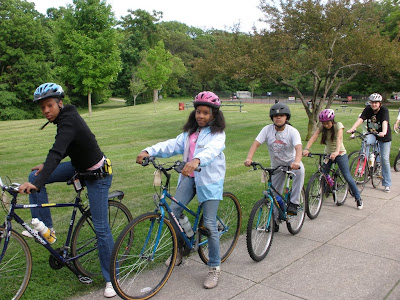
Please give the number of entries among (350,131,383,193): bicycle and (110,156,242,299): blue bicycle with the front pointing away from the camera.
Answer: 0

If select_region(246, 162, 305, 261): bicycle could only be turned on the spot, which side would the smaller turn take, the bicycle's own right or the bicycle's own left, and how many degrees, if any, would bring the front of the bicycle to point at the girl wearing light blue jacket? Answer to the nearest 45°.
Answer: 0° — it already faces them

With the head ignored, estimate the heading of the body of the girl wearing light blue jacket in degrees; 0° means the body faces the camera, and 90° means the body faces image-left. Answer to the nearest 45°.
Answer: approximately 45°

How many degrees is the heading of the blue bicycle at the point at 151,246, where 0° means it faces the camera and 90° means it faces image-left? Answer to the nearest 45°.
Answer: approximately 45°

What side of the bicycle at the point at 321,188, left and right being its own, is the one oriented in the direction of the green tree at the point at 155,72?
right

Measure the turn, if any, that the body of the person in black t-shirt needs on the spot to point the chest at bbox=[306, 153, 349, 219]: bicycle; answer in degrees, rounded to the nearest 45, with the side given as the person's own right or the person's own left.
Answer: approximately 45° to the person's own left

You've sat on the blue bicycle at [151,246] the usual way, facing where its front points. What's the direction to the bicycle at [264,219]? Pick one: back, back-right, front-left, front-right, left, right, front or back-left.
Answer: back

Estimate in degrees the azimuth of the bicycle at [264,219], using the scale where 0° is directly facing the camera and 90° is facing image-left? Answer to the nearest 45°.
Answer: approximately 45°

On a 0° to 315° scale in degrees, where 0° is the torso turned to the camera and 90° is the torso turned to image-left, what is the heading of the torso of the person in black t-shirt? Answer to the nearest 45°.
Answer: approximately 45°

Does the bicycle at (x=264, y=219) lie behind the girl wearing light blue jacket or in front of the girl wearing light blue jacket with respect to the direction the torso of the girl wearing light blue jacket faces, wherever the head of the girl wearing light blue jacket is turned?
behind

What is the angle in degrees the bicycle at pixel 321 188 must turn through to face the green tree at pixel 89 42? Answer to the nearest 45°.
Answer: approximately 90° to its right

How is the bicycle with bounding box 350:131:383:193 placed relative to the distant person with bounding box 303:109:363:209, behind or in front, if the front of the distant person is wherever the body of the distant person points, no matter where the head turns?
behind

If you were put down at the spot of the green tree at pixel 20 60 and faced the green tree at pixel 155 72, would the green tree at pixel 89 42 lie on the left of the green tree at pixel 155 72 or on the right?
right
